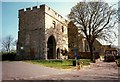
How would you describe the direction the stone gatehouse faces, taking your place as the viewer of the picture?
facing the viewer and to the right of the viewer

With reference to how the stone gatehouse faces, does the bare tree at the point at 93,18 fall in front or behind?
in front
